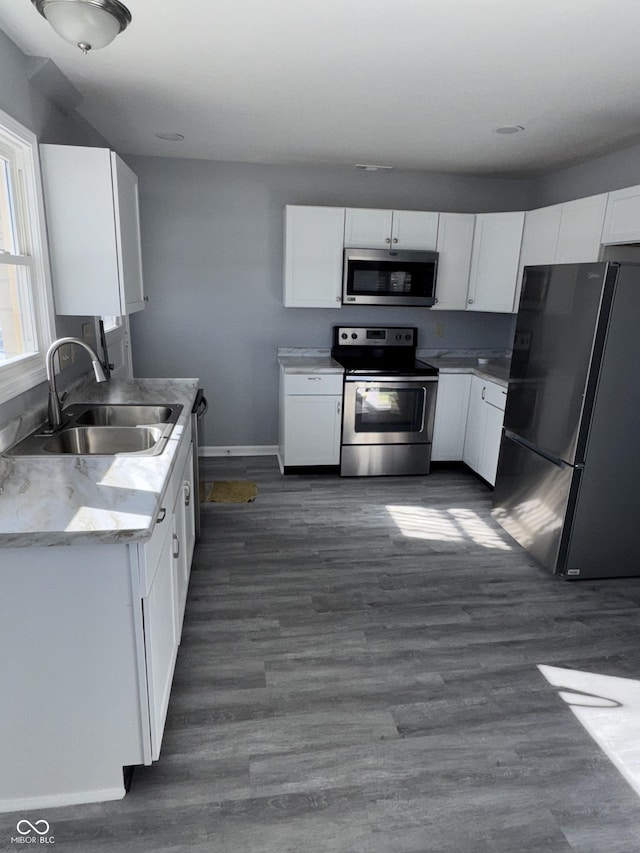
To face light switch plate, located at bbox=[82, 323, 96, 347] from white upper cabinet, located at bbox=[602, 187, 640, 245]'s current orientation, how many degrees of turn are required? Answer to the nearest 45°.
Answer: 0° — it already faces it

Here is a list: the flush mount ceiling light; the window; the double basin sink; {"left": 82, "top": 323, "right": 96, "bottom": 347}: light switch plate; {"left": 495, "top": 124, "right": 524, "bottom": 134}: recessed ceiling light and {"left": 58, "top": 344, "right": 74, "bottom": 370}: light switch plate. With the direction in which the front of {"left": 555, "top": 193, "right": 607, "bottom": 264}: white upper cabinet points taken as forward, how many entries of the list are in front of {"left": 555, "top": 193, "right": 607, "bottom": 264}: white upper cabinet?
6

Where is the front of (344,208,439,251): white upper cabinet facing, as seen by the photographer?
facing the viewer

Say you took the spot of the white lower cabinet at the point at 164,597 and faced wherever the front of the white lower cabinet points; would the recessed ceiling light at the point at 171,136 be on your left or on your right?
on your left

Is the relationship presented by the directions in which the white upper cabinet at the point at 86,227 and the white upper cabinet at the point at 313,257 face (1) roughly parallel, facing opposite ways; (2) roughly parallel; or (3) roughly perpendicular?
roughly perpendicular

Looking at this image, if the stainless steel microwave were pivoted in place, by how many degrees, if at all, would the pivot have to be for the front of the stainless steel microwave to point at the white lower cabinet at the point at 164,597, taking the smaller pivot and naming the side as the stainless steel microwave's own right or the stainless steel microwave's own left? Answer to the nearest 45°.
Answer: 0° — it already faces it

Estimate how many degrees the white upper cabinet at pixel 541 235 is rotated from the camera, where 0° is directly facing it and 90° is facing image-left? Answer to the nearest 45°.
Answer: approximately 45°

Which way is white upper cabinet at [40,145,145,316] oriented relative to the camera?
to the viewer's right

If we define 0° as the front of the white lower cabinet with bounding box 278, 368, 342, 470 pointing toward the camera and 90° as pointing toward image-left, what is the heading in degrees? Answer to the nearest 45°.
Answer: approximately 0°

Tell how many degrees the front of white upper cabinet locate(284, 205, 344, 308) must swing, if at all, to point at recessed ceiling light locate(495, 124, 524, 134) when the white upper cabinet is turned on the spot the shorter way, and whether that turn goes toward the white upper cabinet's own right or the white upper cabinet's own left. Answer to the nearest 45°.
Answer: approximately 45° to the white upper cabinet's own left

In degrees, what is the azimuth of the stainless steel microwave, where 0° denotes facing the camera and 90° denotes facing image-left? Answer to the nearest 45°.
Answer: approximately 0°

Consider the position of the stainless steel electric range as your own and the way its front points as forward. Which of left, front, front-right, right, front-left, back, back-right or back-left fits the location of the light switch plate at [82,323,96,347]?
front-right

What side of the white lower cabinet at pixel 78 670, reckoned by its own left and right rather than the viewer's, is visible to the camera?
right
